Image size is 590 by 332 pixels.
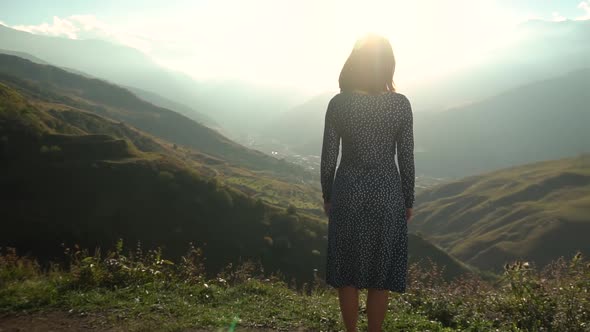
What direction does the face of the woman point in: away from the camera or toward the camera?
away from the camera

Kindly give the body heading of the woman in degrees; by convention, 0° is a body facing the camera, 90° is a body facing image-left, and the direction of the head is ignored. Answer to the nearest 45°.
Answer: approximately 180°
